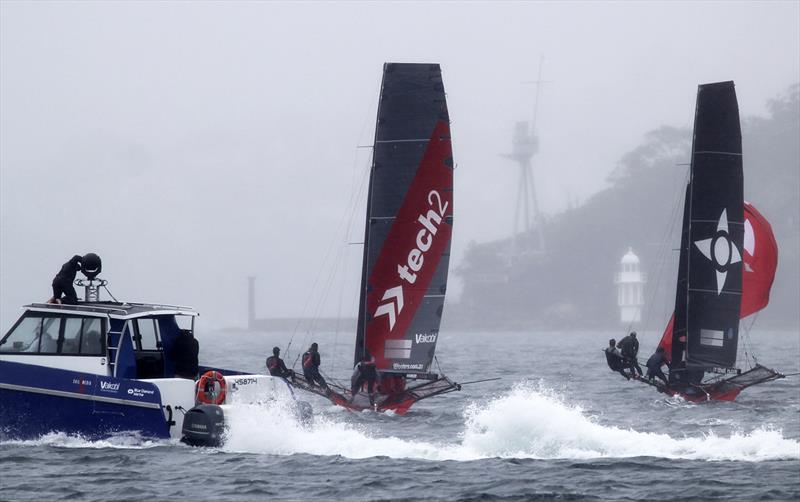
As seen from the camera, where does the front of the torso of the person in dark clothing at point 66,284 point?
to the viewer's right

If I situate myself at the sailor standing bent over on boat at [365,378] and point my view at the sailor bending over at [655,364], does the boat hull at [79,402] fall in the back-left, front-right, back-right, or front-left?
back-right

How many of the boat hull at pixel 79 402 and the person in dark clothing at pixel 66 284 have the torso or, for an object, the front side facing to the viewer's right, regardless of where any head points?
1

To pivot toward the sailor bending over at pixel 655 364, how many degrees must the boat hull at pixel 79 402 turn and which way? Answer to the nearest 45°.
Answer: approximately 135° to its right

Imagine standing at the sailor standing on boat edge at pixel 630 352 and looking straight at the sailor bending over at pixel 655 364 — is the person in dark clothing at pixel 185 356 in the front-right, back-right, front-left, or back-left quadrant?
back-right

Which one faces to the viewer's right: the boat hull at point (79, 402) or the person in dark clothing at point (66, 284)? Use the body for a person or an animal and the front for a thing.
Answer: the person in dark clothing

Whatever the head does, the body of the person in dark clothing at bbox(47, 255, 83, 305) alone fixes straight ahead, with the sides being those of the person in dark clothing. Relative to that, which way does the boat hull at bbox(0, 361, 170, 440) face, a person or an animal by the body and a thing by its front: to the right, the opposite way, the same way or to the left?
the opposite way

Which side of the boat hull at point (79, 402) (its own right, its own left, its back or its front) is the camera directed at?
left

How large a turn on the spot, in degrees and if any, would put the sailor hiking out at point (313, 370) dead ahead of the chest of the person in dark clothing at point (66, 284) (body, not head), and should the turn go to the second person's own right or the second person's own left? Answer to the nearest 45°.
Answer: approximately 45° to the second person's own left

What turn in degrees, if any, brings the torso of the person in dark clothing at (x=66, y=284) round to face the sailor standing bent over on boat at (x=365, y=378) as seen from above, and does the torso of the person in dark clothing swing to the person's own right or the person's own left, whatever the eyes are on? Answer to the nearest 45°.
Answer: approximately 45° to the person's own left

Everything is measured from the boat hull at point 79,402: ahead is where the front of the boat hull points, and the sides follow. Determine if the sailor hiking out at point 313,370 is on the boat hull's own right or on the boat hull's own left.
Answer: on the boat hull's own right
